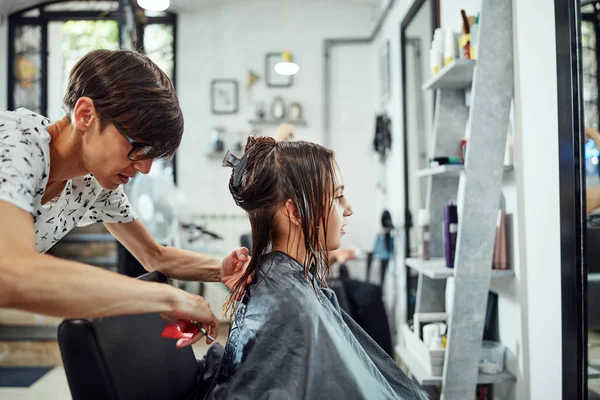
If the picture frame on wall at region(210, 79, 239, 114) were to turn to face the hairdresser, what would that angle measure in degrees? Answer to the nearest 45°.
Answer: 0° — it already faces them

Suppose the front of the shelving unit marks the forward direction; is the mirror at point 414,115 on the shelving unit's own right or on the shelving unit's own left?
on the shelving unit's own right

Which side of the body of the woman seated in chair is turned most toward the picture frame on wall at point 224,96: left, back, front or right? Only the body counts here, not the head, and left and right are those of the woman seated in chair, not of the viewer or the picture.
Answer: left

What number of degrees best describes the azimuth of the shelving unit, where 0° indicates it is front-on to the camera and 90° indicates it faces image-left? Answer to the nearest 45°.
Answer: approximately 90°

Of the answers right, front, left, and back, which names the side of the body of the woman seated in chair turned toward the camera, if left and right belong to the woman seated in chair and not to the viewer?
right

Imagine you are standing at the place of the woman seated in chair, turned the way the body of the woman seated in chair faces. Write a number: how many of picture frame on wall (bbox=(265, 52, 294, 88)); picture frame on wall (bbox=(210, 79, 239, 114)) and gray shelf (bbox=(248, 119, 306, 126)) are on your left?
3

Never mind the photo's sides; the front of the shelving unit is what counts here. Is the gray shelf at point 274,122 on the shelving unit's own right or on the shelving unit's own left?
on the shelving unit's own right

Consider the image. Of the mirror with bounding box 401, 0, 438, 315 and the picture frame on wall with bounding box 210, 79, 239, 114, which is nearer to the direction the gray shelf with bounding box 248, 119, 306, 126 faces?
the mirror

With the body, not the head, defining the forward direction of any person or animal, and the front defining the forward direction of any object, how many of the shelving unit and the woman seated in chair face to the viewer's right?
1

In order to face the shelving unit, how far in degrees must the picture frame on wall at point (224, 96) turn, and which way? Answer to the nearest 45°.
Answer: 0° — it already faces it

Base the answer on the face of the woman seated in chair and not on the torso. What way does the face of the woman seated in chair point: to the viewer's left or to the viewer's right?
to the viewer's right
